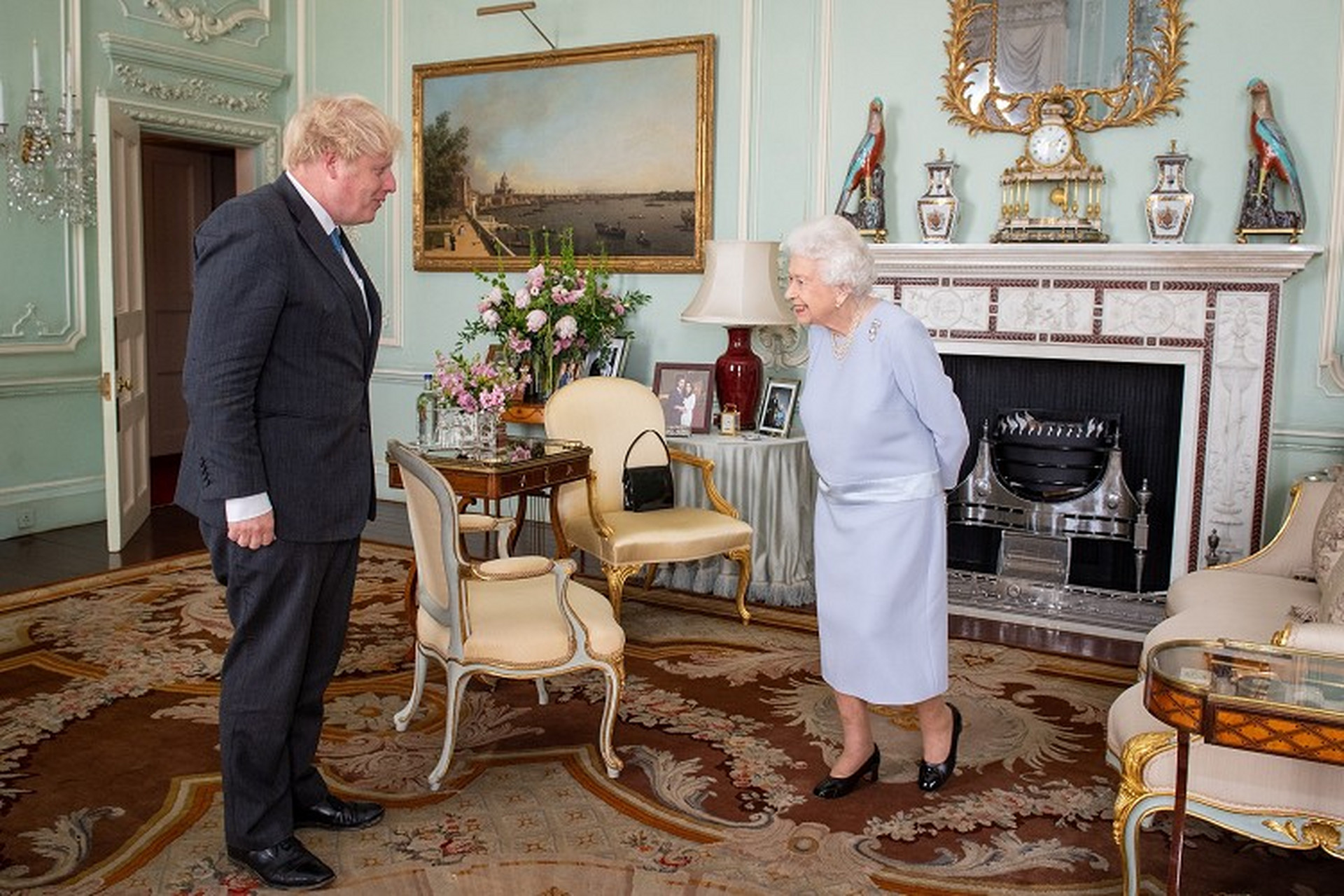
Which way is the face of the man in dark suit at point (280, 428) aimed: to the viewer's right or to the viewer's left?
to the viewer's right

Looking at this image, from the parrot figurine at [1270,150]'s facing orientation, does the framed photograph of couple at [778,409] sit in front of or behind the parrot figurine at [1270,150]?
in front

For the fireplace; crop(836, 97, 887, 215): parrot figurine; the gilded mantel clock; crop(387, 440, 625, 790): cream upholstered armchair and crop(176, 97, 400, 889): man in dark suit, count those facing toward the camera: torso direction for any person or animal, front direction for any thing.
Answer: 2

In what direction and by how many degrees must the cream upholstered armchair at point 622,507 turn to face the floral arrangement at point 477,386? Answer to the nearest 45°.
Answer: approximately 90° to its right

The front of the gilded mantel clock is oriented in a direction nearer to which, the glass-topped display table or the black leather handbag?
the glass-topped display table

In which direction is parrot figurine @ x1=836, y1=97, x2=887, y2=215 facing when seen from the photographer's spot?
facing to the right of the viewer

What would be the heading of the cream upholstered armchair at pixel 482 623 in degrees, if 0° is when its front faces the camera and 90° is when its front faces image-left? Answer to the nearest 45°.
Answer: approximately 270°

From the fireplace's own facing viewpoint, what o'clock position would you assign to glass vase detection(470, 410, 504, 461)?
The glass vase is roughly at 2 o'clock from the fireplace.

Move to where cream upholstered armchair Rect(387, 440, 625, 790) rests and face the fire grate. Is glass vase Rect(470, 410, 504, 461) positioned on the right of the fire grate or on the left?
left

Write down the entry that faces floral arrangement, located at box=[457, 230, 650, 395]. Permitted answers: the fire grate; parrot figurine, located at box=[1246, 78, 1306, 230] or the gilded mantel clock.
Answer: the parrot figurine

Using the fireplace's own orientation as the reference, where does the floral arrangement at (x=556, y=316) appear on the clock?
The floral arrangement is roughly at 3 o'clock from the fireplace.

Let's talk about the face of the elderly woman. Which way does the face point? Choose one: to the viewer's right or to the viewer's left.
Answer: to the viewer's left

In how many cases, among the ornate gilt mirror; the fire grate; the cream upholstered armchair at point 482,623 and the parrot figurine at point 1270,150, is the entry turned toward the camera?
2

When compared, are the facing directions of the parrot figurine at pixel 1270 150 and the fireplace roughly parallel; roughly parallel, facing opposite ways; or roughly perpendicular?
roughly perpendicular

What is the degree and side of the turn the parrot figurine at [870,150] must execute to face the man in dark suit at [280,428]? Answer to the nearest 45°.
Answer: approximately 90° to its right

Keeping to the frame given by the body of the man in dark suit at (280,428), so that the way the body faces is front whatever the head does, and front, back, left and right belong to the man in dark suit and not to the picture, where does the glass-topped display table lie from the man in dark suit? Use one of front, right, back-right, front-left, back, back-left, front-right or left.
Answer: front-right
